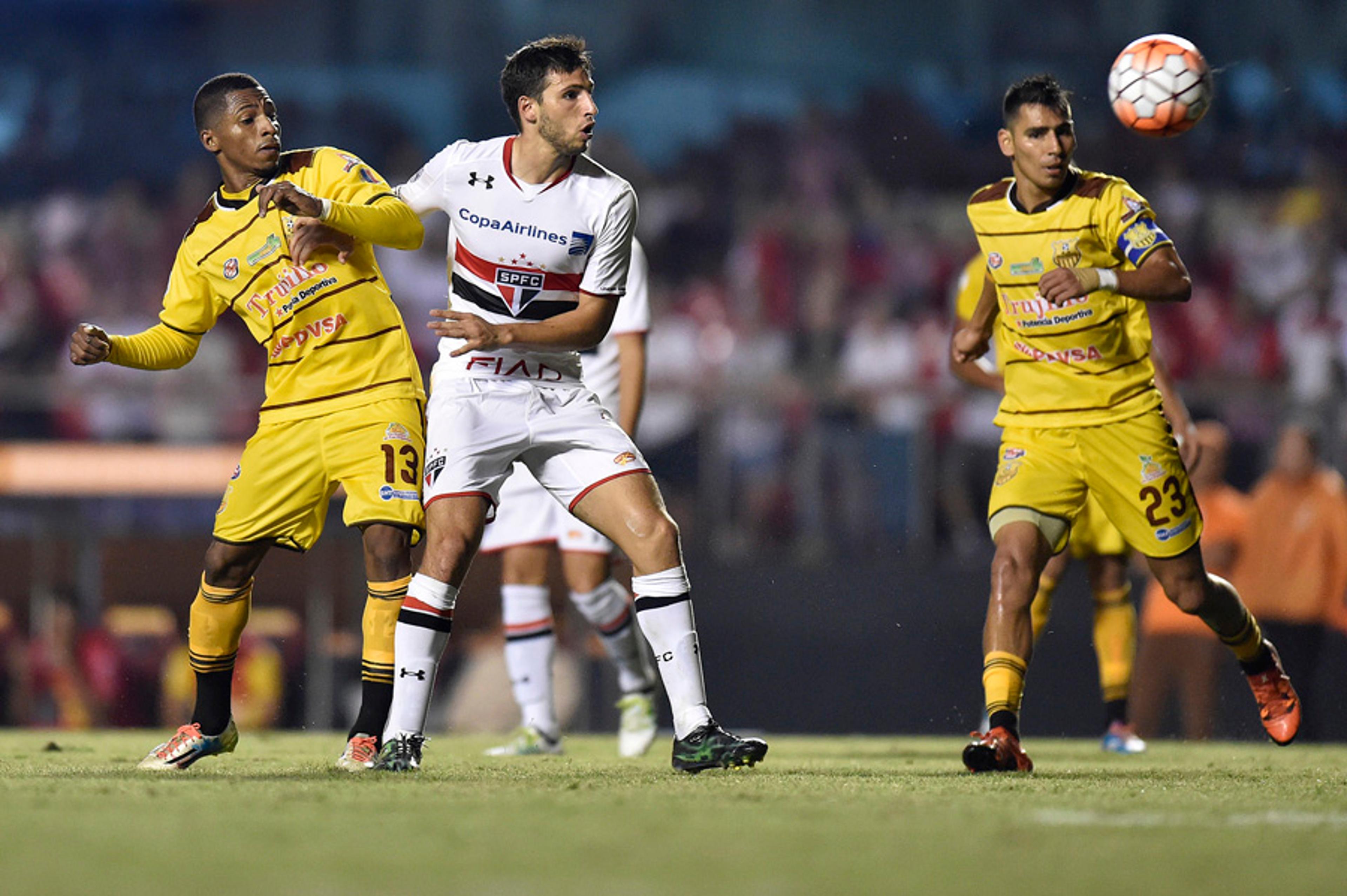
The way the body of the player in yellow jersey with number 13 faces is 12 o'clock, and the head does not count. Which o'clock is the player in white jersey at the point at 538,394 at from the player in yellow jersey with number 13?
The player in white jersey is roughly at 10 o'clock from the player in yellow jersey with number 13.

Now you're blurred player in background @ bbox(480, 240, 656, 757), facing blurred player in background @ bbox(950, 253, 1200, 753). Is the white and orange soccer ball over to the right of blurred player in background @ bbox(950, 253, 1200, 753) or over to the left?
right

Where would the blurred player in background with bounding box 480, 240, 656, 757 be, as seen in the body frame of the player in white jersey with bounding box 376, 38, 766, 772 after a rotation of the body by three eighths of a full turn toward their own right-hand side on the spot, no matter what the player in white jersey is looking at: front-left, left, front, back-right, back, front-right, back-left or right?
front-right

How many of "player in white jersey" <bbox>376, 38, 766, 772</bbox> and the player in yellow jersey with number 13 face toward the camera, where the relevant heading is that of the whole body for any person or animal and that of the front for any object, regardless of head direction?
2

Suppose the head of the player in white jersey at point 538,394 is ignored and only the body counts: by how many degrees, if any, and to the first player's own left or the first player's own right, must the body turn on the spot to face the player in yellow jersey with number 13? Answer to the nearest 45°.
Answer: approximately 90° to the first player's own right

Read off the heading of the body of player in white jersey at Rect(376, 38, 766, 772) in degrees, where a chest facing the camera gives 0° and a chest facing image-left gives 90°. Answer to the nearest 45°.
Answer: approximately 0°

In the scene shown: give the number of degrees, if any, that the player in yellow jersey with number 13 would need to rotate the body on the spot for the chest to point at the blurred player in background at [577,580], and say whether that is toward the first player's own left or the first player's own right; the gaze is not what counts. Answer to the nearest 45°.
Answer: approximately 135° to the first player's own left

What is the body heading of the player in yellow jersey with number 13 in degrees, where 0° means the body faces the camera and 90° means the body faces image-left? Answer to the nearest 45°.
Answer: approximately 0°
